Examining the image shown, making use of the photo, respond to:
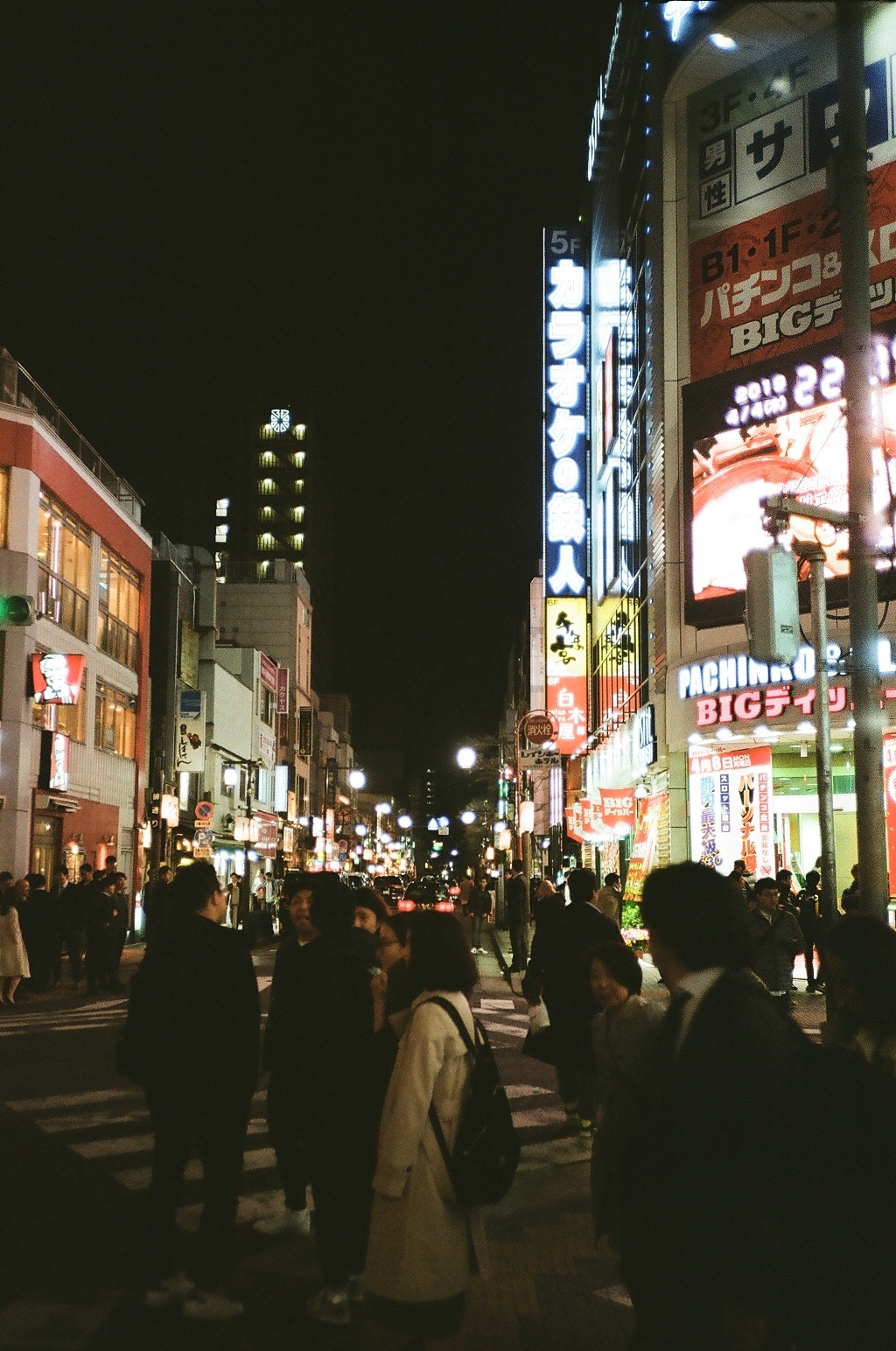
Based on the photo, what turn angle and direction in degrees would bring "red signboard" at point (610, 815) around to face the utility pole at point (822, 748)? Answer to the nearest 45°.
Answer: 0° — it already faces it

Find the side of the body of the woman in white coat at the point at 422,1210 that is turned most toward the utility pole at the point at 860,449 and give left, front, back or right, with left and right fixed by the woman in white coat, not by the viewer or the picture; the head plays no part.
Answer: right

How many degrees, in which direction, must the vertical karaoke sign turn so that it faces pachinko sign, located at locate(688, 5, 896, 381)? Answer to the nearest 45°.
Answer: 0° — it already faces it

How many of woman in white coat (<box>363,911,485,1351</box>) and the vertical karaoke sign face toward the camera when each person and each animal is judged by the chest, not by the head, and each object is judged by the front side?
1

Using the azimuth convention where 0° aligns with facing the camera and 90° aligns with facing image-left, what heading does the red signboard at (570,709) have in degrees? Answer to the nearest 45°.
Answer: approximately 0°

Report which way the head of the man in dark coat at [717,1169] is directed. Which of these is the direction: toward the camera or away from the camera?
away from the camera

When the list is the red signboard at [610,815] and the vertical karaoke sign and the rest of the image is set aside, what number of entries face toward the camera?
2

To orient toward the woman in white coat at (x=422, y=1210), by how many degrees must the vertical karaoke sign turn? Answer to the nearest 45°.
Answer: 0° — it already faces them

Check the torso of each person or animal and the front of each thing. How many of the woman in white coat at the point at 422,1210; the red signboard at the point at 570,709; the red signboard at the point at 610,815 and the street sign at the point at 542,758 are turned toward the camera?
3
